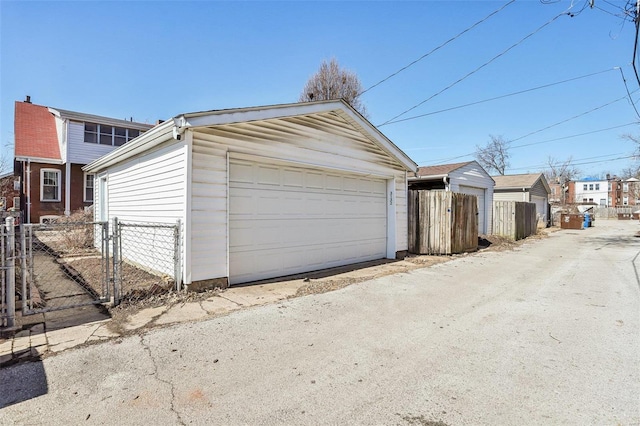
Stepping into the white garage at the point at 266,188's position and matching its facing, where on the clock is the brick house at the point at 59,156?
The brick house is roughly at 6 o'clock from the white garage.

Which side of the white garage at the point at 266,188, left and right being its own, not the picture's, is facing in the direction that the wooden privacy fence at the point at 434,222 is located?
left

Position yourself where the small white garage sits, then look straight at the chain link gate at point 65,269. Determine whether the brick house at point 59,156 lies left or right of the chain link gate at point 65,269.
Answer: right

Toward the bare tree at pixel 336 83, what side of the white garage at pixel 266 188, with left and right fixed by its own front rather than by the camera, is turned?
left

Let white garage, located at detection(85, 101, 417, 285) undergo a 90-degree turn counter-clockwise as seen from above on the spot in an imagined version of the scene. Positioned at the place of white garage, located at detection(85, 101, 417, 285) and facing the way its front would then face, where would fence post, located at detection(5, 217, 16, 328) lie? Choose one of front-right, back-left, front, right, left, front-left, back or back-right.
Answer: back

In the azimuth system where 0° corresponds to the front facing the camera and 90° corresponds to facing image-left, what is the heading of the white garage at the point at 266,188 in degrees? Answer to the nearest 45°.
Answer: approximately 315°

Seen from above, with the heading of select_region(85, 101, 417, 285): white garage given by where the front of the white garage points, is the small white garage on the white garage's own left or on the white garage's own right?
on the white garage's own left
